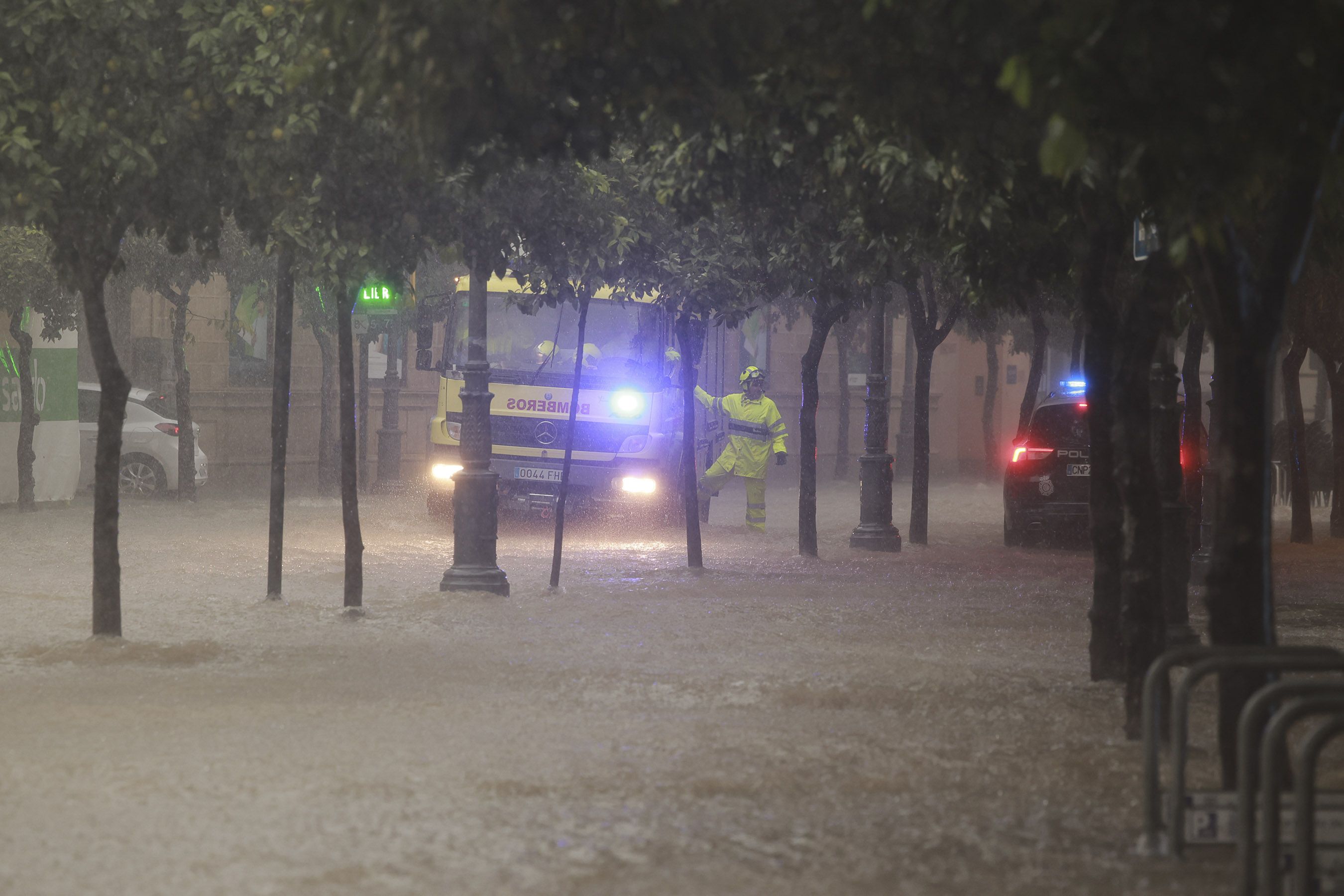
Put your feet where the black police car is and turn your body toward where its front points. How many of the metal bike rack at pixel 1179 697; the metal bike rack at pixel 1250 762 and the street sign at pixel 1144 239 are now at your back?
3

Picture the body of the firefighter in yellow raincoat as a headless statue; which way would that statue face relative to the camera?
toward the camera

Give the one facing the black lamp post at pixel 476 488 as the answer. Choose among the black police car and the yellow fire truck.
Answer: the yellow fire truck

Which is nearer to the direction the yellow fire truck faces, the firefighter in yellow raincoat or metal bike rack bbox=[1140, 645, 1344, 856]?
the metal bike rack

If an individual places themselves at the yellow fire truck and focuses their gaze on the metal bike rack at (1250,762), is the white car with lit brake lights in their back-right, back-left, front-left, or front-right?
back-right

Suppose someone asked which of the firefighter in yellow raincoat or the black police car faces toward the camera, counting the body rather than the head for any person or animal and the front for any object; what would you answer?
the firefighter in yellow raincoat

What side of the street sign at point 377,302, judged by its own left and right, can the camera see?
front

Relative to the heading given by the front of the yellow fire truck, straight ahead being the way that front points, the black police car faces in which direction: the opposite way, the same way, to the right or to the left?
the opposite way

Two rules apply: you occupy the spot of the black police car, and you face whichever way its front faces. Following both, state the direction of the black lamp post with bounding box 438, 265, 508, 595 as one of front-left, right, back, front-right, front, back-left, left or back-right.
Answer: back-left

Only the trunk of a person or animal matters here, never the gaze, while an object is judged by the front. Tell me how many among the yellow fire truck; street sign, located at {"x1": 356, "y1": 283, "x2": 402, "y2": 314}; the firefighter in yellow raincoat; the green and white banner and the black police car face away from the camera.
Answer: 1

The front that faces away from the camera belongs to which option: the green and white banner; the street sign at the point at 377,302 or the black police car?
the black police car

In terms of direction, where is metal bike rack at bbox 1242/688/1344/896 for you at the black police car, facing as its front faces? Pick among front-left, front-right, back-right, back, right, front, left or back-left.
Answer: back

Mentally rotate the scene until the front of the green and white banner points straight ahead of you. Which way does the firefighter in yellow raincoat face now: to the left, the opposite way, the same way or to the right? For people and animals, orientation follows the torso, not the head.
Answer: the same way

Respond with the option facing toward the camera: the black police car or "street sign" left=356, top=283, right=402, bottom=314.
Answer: the street sign

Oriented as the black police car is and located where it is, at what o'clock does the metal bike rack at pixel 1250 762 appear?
The metal bike rack is roughly at 6 o'clock from the black police car.

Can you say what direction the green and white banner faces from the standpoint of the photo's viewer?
facing the viewer

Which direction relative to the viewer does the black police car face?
away from the camera

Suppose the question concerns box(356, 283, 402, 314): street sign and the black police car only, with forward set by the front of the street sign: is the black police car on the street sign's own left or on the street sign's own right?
on the street sign's own left

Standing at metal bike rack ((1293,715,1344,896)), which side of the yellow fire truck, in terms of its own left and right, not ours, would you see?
front
